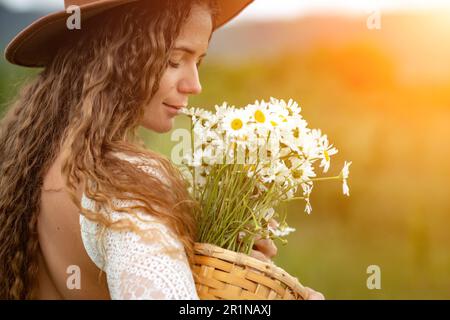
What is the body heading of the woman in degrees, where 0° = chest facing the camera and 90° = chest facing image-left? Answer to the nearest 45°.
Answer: approximately 225°

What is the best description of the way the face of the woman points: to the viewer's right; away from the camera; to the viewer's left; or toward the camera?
to the viewer's right
